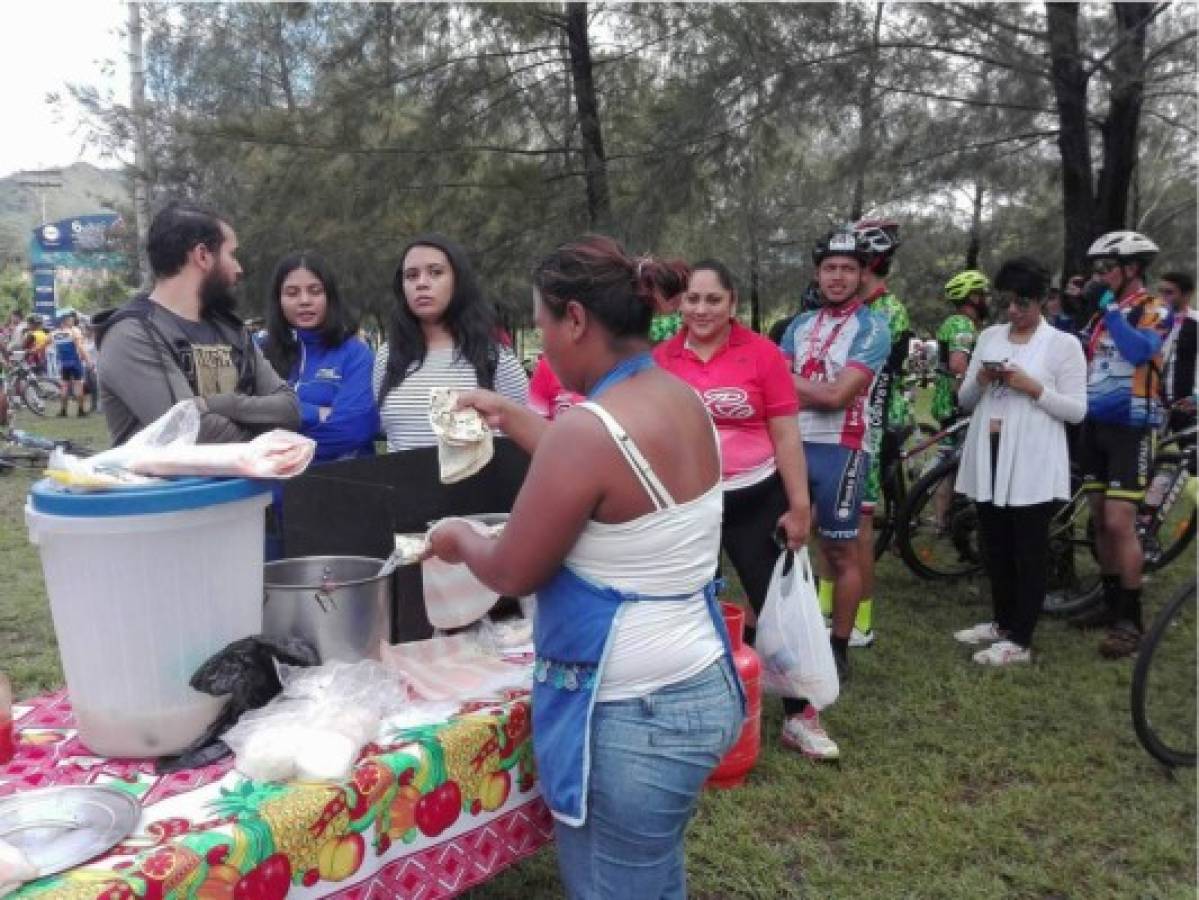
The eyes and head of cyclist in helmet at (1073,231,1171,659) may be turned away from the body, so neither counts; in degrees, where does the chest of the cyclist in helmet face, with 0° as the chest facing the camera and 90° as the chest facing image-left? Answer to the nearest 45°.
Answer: approximately 45°

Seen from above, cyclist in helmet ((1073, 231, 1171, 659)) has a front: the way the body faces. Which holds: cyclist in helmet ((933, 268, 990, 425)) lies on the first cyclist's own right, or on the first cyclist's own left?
on the first cyclist's own right

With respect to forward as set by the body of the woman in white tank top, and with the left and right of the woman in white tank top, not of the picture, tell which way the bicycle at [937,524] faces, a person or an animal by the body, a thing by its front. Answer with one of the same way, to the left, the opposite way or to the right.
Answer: to the left

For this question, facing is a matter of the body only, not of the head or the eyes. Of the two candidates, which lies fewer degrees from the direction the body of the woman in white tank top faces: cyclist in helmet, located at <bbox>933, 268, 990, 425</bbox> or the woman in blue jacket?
the woman in blue jacket

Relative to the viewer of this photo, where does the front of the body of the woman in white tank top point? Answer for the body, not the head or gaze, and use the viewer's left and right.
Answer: facing away from the viewer and to the left of the viewer

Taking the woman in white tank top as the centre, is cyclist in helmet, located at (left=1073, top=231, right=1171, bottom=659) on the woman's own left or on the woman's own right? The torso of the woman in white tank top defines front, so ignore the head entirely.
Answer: on the woman's own right
